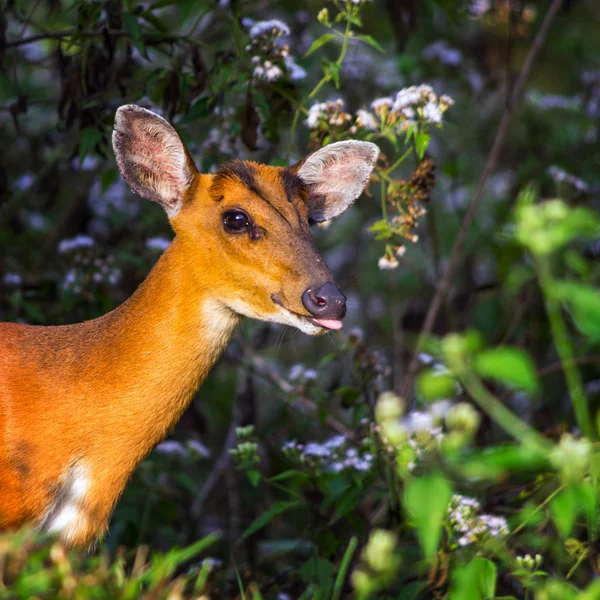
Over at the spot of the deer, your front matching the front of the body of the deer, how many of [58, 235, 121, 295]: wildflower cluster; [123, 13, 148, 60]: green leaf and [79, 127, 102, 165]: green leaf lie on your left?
3

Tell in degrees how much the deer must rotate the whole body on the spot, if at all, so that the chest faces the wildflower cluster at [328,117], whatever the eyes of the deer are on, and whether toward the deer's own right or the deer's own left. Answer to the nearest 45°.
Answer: approximately 45° to the deer's own left

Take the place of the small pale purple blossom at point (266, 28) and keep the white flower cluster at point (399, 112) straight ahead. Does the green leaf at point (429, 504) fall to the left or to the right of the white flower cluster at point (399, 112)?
right

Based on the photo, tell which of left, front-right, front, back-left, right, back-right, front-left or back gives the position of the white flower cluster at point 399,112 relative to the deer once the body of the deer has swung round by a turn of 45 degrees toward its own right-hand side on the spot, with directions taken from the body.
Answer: left

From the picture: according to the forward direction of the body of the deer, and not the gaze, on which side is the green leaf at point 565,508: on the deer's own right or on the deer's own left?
on the deer's own right

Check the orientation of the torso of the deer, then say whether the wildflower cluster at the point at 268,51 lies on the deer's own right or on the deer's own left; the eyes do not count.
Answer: on the deer's own left

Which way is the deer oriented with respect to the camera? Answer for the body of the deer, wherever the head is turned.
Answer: to the viewer's right

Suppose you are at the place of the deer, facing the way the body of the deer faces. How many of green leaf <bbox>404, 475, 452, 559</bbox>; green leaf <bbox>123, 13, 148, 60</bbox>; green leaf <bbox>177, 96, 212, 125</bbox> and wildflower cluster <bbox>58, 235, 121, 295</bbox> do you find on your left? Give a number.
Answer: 3

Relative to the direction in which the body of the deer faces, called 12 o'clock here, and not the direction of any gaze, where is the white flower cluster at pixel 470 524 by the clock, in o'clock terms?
The white flower cluster is roughly at 1 o'clock from the deer.

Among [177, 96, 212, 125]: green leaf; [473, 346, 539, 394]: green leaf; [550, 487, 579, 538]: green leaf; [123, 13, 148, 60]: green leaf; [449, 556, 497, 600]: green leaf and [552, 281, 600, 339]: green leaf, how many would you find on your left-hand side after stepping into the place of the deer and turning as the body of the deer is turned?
2

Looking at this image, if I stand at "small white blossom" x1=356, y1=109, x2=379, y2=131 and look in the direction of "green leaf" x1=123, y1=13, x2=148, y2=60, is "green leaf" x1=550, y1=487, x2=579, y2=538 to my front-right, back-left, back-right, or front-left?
back-left

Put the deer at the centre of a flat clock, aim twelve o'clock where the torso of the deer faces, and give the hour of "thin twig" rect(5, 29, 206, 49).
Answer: The thin twig is roughly at 9 o'clock from the deer.

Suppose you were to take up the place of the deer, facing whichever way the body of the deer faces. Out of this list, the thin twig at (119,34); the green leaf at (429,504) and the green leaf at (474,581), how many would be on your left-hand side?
1
